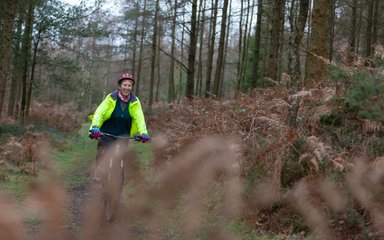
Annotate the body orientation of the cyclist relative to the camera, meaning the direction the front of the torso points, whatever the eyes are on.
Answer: toward the camera
